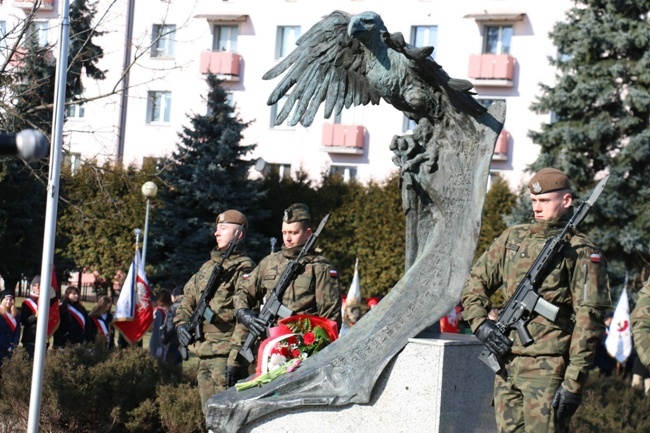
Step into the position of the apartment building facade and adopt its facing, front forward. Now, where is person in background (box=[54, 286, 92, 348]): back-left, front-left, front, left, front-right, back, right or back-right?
front

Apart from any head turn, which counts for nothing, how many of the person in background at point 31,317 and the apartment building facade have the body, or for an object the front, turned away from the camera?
0

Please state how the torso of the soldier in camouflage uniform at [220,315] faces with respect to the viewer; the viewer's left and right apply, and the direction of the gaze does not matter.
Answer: facing the viewer and to the left of the viewer

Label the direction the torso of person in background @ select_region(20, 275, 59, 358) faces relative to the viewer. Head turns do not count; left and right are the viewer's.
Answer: facing the viewer and to the right of the viewer

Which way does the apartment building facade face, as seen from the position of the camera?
facing the viewer

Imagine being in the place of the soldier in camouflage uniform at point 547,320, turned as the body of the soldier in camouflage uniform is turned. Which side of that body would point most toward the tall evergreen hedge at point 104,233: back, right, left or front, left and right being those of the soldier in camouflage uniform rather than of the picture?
right

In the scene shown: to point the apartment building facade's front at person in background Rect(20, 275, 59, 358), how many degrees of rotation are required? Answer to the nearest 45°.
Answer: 0° — it already faces them

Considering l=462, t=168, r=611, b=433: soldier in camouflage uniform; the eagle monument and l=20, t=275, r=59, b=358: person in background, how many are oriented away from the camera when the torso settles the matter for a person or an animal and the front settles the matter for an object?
0

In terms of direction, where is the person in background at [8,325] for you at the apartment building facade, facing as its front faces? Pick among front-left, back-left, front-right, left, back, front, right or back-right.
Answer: front

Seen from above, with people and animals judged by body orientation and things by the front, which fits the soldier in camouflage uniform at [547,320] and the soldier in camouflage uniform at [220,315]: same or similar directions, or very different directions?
same or similar directions

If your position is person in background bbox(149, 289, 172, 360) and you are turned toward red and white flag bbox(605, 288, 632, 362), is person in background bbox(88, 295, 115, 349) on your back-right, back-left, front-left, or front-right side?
back-left

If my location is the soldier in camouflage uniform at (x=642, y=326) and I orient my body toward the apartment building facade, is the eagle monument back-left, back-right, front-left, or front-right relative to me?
front-left

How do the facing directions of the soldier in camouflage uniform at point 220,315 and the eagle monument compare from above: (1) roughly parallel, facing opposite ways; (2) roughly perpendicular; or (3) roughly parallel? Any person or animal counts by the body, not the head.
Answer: roughly parallel

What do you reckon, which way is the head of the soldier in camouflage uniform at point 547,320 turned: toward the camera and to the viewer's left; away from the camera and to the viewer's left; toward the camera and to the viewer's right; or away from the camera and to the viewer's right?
toward the camera and to the viewer's left
